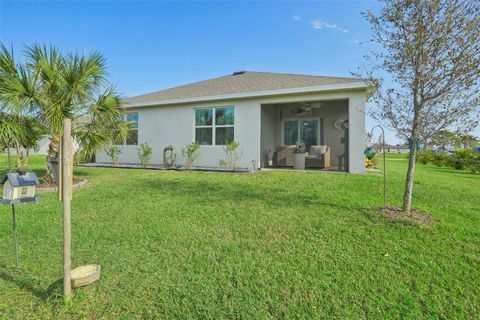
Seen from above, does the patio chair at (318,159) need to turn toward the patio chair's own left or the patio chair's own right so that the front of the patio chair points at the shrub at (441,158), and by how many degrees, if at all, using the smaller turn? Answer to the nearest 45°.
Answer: approximately 135° to the patio chair's own left

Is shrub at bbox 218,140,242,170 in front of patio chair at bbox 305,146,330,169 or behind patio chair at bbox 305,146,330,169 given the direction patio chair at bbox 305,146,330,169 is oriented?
in front

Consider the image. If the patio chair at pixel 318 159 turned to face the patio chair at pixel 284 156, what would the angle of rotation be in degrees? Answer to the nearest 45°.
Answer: approximately 45° to its right

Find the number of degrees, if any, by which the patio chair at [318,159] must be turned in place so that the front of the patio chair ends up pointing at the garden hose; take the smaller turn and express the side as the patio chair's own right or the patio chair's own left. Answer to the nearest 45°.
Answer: approximately 45° to the patio chair's own right

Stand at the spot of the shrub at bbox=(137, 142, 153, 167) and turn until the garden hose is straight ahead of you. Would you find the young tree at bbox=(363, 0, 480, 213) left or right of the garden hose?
right

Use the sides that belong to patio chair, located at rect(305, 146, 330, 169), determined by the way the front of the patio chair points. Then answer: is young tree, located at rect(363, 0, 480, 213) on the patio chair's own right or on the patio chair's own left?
on the patio chair's own left

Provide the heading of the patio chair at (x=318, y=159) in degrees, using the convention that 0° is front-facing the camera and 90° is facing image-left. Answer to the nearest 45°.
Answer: approximately 45°

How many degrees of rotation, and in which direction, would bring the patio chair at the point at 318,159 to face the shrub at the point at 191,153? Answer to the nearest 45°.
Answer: approximately 45° to its right

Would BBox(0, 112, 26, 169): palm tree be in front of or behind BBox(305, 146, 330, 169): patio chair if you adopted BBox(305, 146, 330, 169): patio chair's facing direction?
in front

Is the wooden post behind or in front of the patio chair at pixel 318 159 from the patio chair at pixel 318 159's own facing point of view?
in front

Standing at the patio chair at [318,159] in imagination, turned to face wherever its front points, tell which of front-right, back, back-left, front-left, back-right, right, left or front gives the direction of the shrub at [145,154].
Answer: front-right

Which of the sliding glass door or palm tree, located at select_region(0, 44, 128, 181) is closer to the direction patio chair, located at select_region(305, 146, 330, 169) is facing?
the palm tree
